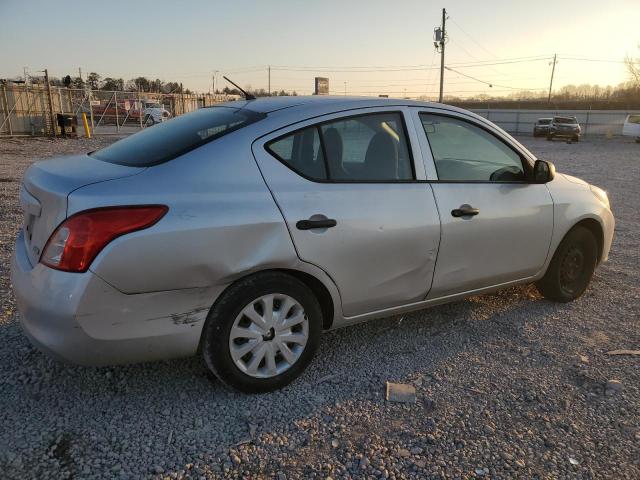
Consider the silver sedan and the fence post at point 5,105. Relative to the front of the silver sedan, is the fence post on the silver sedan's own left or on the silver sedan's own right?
on the silver sedan's own left

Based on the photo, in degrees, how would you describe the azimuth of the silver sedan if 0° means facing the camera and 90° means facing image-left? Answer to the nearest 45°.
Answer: approximately 225°

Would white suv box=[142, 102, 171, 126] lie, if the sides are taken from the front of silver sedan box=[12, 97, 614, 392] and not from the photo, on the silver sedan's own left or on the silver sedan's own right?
on the silver sedan's own left
